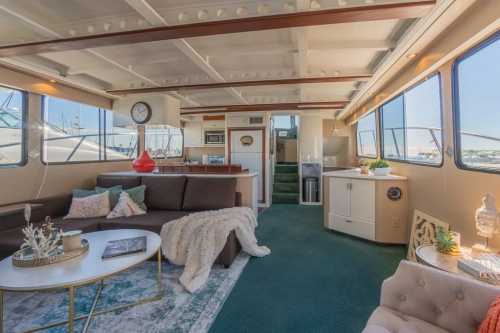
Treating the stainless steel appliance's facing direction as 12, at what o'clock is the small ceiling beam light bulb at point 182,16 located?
The small ceiling beam light bulb is roughly at 12 o'clock from the stainless steel appliance.

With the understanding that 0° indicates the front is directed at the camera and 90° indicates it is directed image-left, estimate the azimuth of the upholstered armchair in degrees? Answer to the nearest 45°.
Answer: approximately 45°
